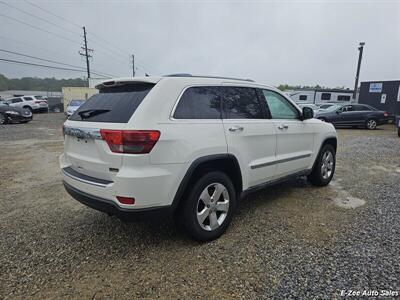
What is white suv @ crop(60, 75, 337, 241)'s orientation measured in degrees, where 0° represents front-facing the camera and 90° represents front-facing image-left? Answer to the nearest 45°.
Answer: approximately 225°

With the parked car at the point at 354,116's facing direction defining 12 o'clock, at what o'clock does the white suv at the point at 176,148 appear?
The white suv is roughly at 9 o'clock from the parked car.

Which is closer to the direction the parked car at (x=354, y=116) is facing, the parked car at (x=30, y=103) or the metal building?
the parked car

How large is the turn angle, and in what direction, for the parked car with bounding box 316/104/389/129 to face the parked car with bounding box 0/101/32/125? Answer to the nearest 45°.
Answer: approximately 45° to its left

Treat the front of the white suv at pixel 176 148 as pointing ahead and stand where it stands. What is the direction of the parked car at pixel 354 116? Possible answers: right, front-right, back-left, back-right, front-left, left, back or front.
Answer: front

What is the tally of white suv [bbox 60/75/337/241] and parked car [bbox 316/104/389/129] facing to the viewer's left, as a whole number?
1

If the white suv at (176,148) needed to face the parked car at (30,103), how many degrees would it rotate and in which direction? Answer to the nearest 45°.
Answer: approximately 90° to its left

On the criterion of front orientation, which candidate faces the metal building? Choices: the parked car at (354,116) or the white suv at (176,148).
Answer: the white suv

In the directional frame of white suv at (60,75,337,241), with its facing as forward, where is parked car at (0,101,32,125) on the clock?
The parked car is roughly at 9 o'clock from the white suv.

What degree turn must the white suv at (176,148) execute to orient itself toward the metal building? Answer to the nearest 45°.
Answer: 0° — it already faces it

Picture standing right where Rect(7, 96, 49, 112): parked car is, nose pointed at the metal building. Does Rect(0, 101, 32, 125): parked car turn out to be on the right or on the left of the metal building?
right

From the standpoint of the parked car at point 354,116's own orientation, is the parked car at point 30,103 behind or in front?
in front

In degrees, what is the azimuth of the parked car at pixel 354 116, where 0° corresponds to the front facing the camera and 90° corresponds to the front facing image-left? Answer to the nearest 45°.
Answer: approximately 90°
